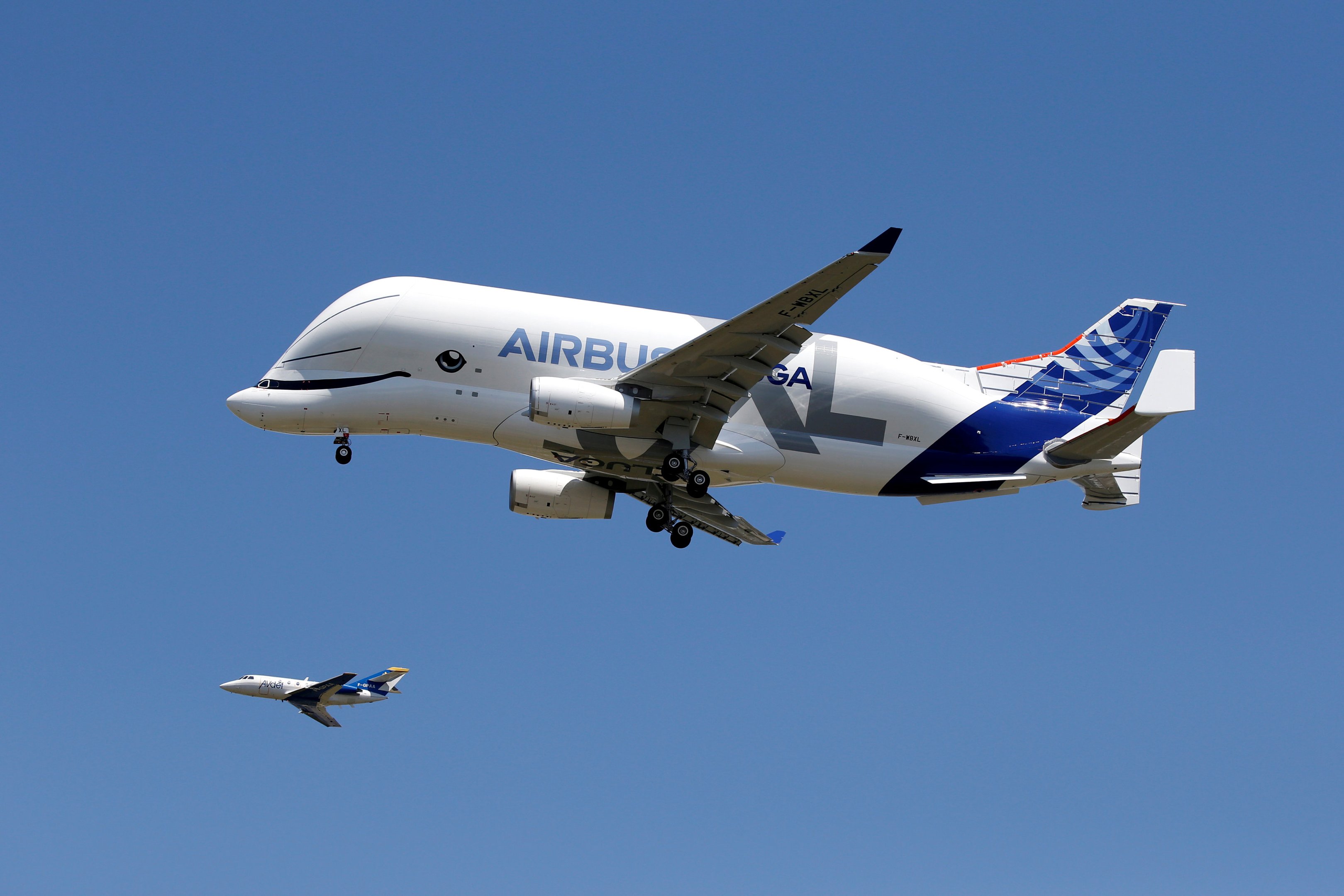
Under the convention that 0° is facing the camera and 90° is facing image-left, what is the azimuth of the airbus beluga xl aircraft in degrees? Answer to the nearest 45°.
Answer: approximately 90°
